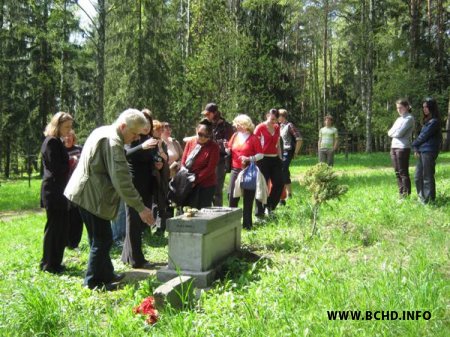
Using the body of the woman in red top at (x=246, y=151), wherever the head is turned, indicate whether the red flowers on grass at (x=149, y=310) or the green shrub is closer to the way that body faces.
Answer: the red flowers on grass

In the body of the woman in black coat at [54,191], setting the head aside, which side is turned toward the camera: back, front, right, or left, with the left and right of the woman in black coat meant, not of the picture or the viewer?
right

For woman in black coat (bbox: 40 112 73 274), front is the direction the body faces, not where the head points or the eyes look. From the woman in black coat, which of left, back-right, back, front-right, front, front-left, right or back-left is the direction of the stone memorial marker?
front-right

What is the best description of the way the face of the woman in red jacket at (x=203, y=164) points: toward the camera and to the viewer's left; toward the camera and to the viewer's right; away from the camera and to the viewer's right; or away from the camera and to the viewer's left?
toward the camera and to the viewer's left

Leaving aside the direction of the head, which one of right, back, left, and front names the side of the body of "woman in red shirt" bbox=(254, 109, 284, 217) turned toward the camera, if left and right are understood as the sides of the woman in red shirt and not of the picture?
front

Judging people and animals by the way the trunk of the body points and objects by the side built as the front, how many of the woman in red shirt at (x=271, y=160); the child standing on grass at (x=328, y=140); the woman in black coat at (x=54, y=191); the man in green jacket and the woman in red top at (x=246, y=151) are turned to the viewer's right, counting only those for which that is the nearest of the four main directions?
2

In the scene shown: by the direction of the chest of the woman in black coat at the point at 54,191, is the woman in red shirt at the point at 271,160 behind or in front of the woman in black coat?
in front

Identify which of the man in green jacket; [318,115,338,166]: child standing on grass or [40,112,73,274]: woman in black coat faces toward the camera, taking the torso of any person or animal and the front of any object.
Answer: the child standing on grass

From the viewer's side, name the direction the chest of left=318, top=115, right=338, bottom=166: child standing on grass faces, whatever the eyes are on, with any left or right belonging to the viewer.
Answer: facing the viewer

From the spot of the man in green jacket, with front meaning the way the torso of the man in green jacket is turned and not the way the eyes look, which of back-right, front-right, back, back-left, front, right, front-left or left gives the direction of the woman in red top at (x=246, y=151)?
front-left

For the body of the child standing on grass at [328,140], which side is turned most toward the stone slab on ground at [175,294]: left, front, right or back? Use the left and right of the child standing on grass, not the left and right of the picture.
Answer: front

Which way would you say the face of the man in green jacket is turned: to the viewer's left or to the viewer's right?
to the viewer's right
